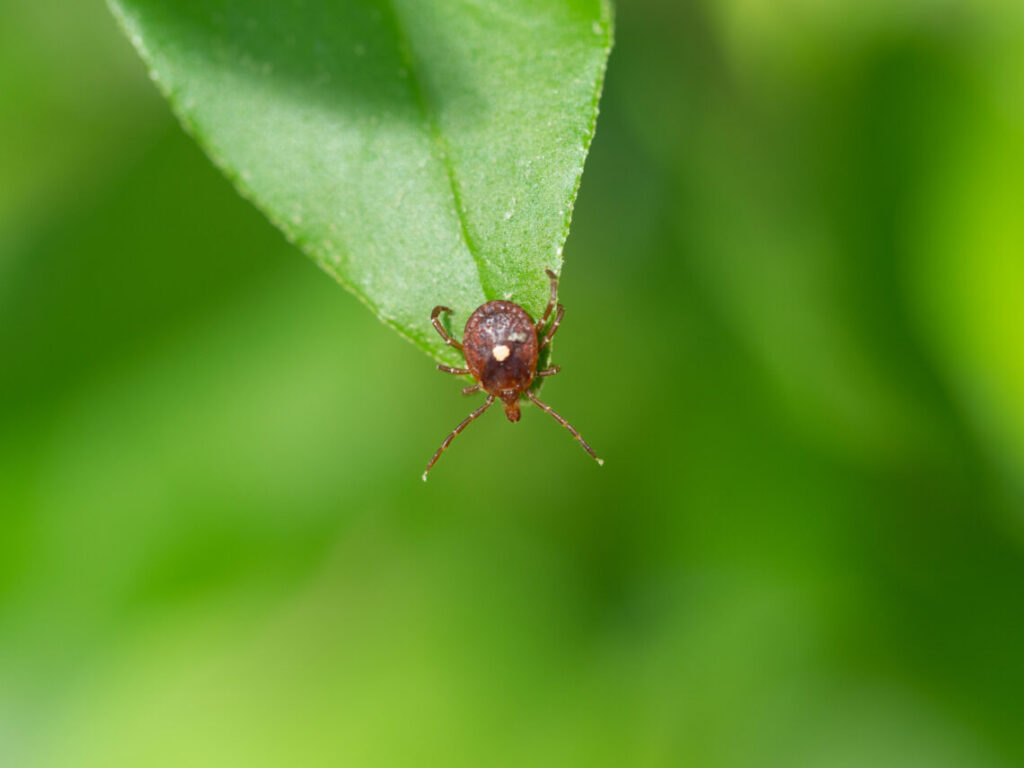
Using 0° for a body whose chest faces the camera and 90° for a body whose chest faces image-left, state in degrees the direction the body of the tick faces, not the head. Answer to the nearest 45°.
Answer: approximately 0°
